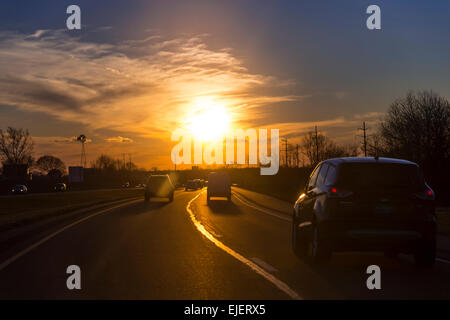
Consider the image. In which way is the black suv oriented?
away from the camera

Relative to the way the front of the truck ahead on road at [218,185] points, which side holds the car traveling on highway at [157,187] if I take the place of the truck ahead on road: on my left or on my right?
on my left

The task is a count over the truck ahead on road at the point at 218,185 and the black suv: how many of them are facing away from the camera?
2

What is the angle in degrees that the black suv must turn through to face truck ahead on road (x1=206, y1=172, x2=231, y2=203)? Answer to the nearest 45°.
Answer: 0° — it already faces it

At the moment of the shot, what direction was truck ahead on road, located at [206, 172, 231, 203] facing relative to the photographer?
facing away from the viewer

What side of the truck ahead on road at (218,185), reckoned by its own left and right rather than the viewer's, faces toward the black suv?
back

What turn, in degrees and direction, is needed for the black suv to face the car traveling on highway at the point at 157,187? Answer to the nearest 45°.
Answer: approximately 45° to its left
